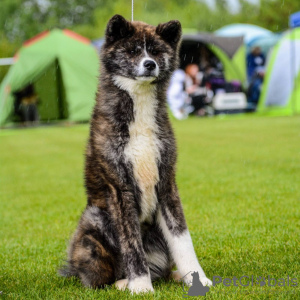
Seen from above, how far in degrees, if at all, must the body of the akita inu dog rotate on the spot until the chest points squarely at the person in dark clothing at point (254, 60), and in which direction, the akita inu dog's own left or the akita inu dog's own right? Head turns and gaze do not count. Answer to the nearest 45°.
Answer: approximately 135° to the akita inu dog's own left

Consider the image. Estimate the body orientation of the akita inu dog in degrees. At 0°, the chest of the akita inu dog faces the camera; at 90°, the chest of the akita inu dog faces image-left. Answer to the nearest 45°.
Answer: approximately 315°

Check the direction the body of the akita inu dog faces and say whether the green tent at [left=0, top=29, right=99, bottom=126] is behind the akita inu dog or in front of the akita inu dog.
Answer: behind

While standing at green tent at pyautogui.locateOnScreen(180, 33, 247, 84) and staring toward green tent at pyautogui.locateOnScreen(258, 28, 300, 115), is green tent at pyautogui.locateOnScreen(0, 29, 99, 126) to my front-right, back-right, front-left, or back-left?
back-right

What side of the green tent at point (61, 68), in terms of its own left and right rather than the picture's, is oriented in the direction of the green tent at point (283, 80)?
left

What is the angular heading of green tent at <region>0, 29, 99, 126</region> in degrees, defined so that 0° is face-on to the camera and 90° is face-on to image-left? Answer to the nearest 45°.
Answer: approximately 0°

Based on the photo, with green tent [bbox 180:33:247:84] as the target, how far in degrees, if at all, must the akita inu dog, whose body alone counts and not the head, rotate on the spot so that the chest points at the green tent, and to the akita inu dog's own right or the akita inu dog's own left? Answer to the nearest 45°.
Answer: approximately 135° to the akita inu dog's own left

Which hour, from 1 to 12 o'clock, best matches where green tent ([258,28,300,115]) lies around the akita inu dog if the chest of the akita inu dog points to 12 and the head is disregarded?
The green tent is roughly at 8 o'clock from the akita inu dog.

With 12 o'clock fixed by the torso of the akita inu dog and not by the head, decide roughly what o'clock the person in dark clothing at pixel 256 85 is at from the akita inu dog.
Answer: The person in dark clothing is roughly at 8 o'clock from the akita inu dog.
